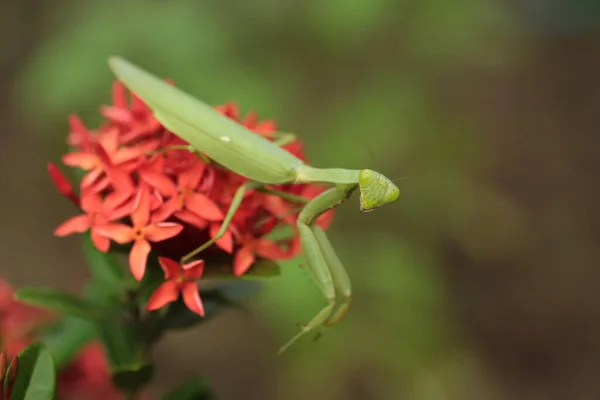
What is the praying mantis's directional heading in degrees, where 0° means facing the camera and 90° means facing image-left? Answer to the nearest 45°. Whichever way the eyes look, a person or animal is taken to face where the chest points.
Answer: approximately 270°
